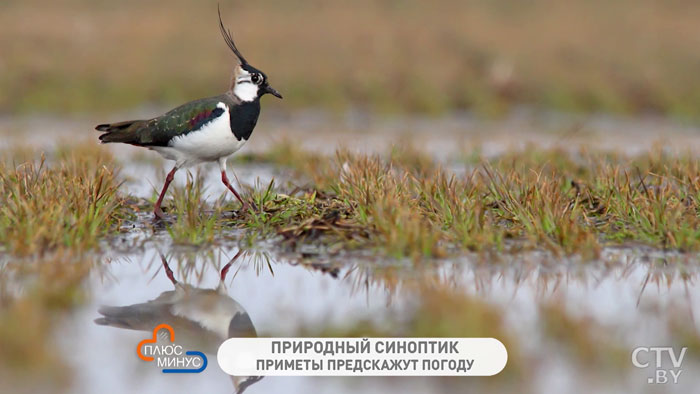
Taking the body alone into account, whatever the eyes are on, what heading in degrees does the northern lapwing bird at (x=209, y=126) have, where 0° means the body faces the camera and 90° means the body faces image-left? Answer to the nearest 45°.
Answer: approximately 270°
